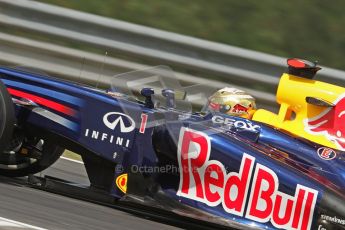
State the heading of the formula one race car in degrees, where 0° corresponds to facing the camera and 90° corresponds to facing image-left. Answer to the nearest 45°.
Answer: approximately 90°
